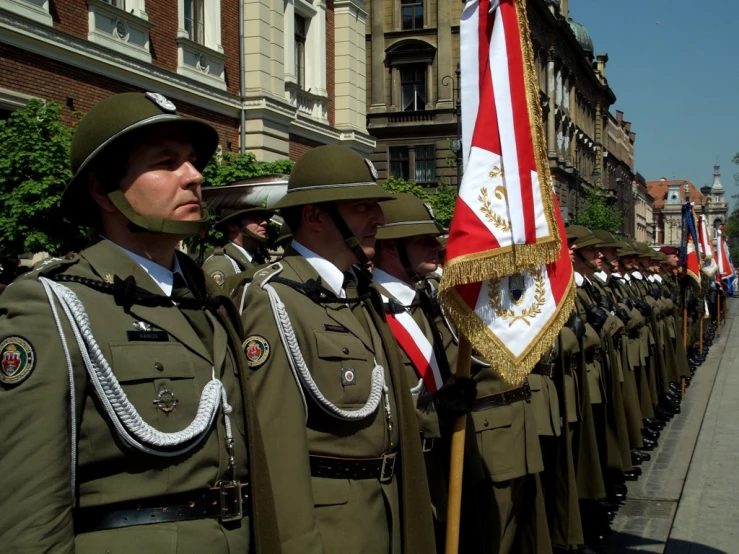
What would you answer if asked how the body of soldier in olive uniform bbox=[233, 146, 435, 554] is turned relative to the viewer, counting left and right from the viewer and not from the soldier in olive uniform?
facing the viewer and to the right of the viewer

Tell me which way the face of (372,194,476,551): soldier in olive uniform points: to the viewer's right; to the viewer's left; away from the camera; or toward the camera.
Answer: to the viewer's right

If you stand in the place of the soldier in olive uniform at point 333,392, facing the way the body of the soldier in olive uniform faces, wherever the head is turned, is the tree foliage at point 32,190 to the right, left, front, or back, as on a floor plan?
back

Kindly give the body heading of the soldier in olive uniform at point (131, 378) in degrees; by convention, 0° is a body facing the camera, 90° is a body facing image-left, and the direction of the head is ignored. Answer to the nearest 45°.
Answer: approximately 315°

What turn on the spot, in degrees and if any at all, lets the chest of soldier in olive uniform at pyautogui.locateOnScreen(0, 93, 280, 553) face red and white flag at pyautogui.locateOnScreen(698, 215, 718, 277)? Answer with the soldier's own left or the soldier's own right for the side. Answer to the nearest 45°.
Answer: approximately 90° to the soldier's own left

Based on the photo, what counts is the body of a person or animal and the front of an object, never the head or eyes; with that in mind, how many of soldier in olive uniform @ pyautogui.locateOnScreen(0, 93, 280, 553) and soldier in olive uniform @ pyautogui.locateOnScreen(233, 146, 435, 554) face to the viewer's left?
0

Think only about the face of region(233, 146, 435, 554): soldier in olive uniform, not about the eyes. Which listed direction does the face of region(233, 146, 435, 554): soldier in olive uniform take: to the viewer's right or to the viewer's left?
to the viewer's right

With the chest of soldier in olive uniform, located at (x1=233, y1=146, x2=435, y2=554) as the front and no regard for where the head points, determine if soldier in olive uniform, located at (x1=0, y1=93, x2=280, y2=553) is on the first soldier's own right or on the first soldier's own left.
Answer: on the first soldier's own right

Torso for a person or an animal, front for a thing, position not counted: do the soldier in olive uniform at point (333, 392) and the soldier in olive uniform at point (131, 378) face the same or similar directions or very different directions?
same or similar directions

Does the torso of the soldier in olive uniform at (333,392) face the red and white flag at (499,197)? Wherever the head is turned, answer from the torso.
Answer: no

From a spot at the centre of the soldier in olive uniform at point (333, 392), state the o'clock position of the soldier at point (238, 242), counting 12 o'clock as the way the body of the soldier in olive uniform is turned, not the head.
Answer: The soldier is roughly at 7 o'clock from the soldier in olive uniform.

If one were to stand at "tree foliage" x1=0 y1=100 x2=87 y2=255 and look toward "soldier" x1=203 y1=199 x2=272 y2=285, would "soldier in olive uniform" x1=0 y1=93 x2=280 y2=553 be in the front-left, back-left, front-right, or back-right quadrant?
front-right

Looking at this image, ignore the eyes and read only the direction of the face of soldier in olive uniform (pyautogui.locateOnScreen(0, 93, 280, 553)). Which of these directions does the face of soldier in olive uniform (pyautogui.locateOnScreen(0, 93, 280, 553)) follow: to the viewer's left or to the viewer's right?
to the viewer's right

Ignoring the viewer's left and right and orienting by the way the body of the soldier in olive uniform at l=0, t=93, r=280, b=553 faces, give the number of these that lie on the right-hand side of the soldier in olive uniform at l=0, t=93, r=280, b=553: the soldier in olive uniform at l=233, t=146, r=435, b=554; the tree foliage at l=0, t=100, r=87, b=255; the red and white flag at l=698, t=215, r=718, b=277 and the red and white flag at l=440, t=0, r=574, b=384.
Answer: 0

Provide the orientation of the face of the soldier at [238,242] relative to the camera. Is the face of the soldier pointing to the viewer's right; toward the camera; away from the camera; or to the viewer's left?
to the viewer's right

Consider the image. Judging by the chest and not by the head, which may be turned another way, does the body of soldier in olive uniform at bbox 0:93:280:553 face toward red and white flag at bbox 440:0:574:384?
no

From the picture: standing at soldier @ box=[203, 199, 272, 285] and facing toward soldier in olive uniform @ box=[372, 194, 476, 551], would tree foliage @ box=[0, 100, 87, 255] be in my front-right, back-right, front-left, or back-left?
back-right

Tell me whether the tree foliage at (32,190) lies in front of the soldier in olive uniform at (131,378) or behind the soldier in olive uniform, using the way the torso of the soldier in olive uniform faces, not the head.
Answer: behind
